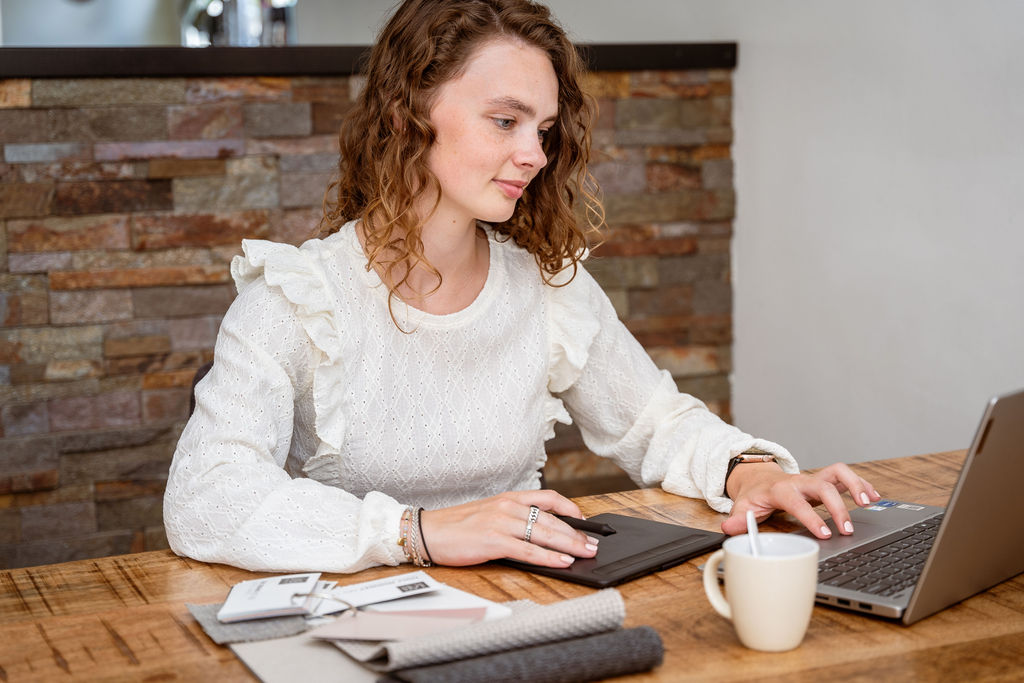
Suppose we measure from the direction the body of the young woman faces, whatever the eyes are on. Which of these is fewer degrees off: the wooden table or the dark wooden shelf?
the wooden table

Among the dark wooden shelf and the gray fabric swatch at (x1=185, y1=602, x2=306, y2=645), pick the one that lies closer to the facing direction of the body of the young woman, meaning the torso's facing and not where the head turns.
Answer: the gray fabric swatch

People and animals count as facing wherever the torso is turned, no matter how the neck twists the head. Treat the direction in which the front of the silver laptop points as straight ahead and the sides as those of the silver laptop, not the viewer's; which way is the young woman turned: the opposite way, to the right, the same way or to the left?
the opposite way

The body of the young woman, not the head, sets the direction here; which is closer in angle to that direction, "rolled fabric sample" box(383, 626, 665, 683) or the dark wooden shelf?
the rolled fabric sample

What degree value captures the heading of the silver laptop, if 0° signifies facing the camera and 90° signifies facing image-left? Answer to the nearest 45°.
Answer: approximately 135°
